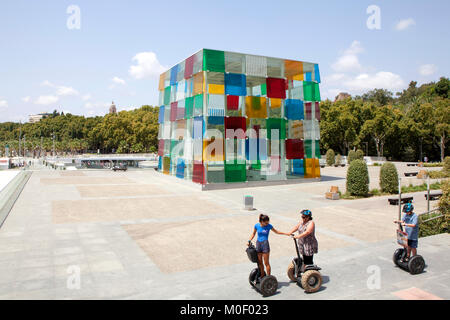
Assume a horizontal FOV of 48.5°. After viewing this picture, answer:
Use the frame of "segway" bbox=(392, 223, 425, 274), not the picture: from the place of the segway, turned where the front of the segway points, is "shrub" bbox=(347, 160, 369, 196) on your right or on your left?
on your right

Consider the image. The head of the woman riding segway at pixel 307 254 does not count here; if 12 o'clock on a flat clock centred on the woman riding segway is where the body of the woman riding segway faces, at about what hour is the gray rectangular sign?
The gray rectangular sign is roughly at 4 o'clock from the woman riding segway.

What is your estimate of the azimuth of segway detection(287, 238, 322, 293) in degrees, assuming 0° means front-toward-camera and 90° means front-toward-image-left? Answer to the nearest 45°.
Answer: approximately 45°

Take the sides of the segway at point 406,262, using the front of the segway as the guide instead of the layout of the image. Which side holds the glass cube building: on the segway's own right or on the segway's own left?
on the segway's own right

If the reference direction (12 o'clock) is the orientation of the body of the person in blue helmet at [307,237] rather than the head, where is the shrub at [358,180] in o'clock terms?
The shrub is roughly at 5 o'clock from the person in blue helmet.

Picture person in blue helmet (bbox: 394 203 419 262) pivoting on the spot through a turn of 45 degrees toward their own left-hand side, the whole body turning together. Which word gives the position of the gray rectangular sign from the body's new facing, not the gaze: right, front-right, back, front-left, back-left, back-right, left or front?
back-right

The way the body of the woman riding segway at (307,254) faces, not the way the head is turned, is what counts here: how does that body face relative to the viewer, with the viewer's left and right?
facing the viewer and to the left of the viewer
